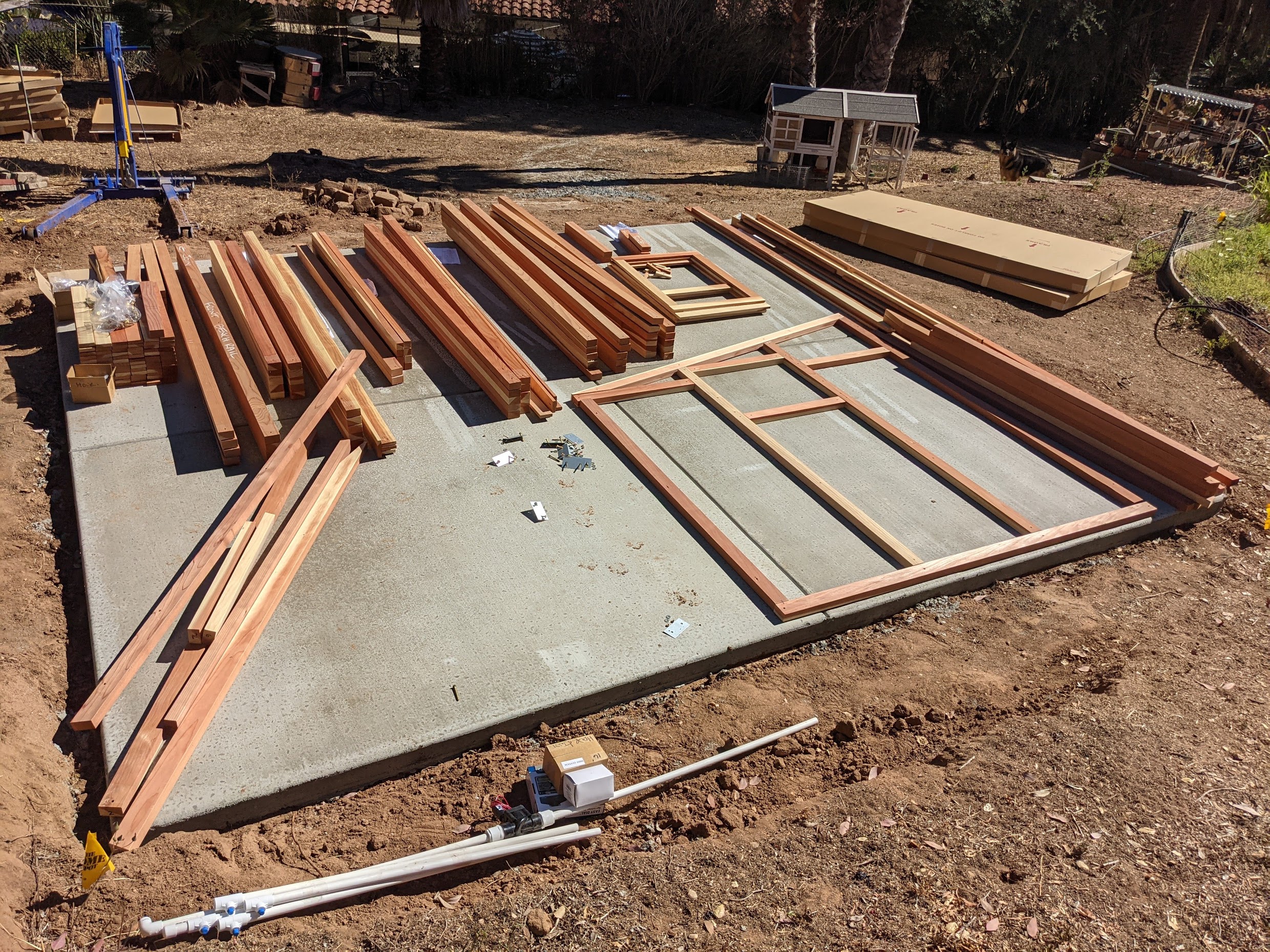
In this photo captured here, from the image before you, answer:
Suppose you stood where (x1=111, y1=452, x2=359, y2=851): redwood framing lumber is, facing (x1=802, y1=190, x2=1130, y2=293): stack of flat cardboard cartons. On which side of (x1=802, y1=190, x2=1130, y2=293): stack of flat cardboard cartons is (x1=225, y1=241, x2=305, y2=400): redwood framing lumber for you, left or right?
left

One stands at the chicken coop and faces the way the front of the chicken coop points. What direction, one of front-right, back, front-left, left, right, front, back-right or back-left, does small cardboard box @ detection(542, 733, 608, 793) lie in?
front

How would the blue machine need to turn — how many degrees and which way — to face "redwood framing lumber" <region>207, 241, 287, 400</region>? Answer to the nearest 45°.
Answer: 0° — it already faces it

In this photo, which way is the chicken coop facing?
toward the camera

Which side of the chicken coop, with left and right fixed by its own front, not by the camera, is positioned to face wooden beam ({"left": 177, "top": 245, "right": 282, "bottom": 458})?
front

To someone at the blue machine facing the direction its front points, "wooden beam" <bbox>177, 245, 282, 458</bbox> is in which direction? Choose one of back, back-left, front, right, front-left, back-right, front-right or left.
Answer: front

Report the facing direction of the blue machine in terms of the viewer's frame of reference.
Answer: facing the viewer

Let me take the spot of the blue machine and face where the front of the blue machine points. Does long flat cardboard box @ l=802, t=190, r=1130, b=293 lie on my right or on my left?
on my left

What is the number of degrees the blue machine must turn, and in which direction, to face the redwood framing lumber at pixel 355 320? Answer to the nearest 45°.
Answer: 0° — it already faces it

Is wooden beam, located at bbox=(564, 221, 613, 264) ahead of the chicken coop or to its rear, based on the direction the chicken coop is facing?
ahead

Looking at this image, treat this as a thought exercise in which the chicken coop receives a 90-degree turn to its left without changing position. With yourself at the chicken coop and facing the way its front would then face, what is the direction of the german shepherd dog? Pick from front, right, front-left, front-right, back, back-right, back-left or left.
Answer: front-left
